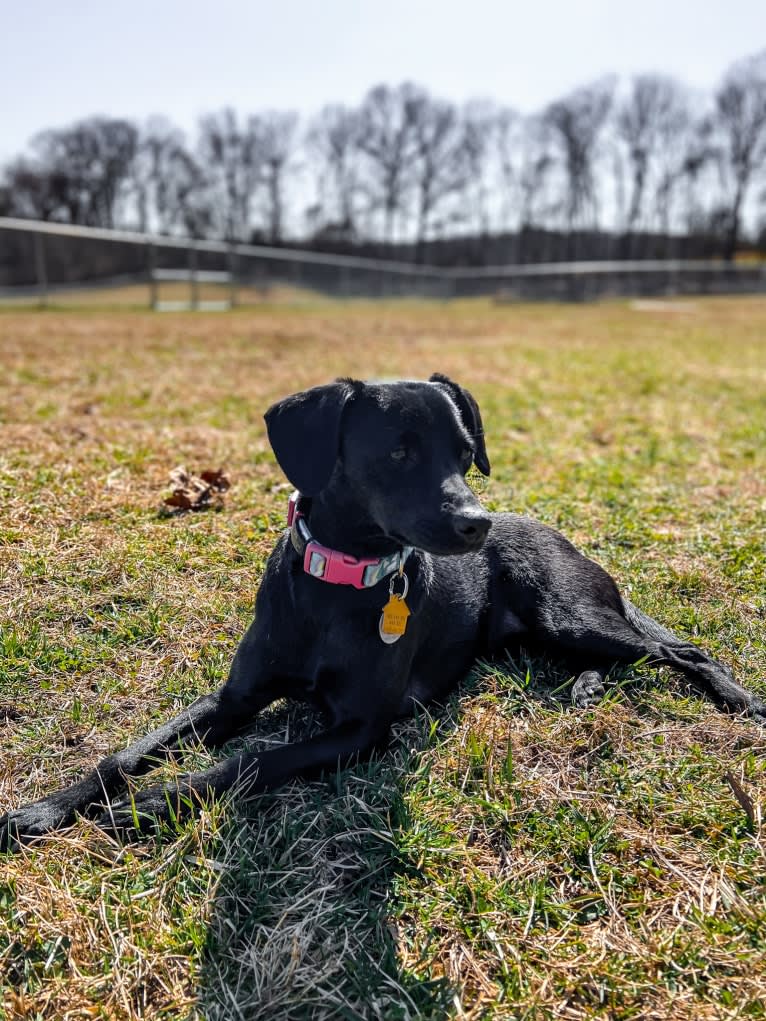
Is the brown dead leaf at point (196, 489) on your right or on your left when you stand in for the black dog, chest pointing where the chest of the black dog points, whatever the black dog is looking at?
on your right

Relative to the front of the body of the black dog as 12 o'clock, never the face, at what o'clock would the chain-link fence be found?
The chain-link fence is roughly at 4 o'clock from the black dog.

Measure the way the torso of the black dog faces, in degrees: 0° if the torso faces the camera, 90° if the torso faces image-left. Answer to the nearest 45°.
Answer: approximately 45°
